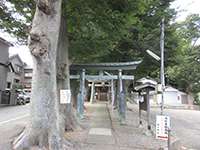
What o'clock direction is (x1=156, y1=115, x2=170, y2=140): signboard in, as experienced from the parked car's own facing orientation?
The signboard is roughly at 1 o'clock from the parked car.

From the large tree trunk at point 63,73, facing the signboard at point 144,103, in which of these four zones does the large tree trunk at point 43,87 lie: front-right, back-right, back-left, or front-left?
back-right

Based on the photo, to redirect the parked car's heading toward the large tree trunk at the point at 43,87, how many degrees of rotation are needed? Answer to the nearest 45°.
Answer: approximately 45° to its right

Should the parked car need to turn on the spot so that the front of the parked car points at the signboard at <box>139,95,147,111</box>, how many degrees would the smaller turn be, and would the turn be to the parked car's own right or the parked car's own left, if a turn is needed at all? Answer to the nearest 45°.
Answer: approximately 45° to the parked car's own right

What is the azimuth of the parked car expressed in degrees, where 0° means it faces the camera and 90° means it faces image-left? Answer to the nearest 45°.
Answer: approximately 315°

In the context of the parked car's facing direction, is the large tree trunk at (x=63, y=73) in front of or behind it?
in front
